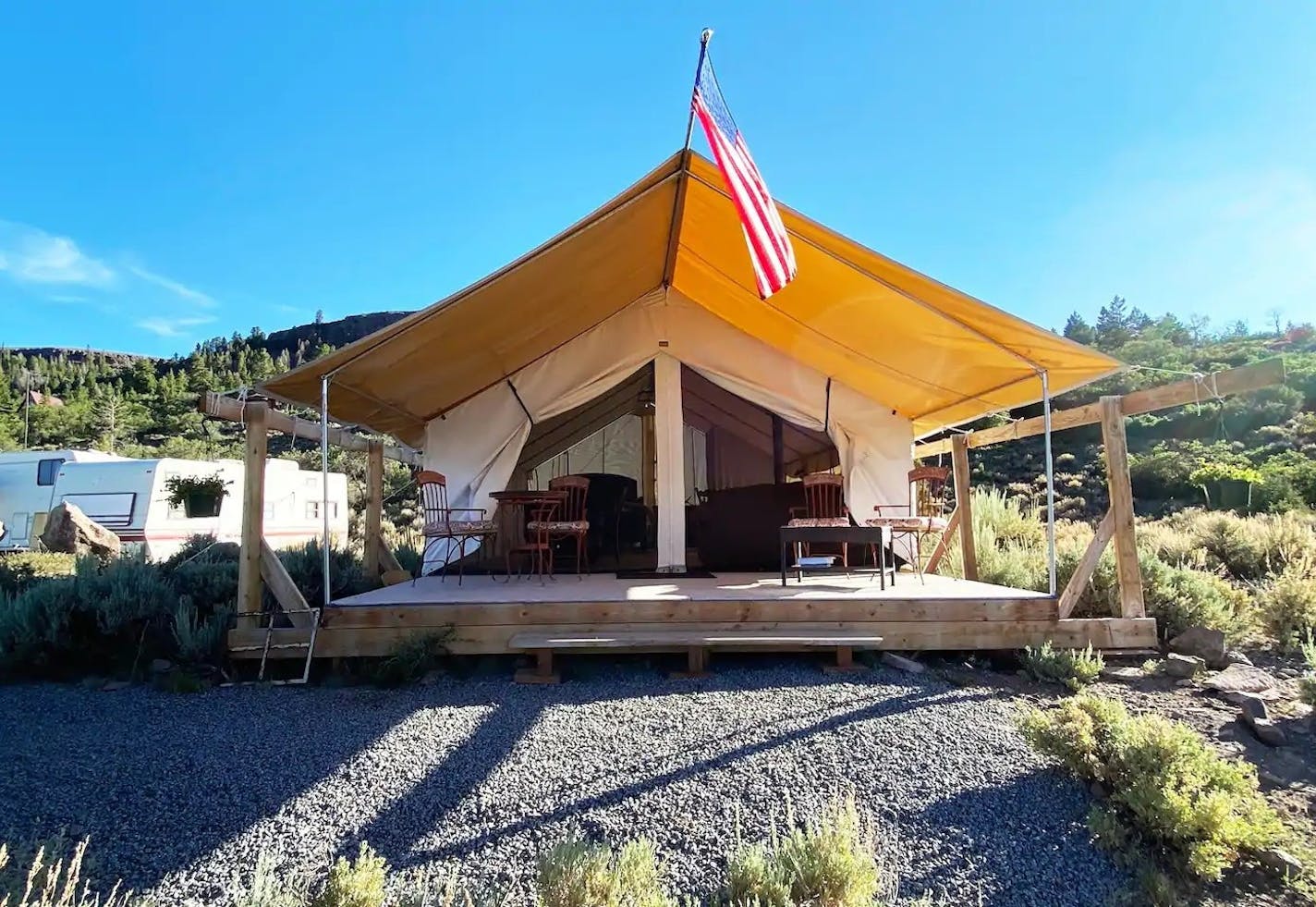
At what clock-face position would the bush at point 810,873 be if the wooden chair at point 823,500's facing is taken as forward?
The bush is roughly at 12 o'clock from the wooden chair.

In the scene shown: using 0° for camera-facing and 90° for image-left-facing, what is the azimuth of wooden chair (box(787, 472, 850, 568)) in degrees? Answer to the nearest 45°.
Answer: approximately 0°

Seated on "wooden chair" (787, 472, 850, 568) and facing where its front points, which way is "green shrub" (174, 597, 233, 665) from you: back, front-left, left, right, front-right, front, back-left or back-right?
front-right

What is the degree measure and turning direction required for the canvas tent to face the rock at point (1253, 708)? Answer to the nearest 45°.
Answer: approximately 45° to its left

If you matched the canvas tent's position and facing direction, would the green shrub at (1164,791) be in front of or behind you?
in front

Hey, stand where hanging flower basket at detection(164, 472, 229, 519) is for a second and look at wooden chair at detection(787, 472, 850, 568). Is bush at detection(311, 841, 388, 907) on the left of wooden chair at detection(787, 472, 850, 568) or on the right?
right
